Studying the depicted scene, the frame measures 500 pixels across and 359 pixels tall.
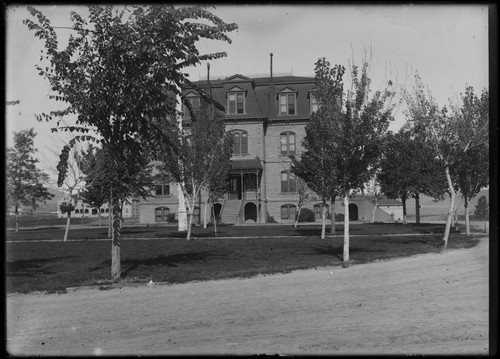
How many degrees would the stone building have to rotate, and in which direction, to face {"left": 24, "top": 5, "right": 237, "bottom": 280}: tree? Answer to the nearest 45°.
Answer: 0° — it already faces it

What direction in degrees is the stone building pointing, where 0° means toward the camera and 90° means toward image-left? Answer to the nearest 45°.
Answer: approximately 0°

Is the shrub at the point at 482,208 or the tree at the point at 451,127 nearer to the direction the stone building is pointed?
the tree

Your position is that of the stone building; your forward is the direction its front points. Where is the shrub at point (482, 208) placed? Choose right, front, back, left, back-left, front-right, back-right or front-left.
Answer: left

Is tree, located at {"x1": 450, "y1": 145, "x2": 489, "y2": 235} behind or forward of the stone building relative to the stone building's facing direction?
forward

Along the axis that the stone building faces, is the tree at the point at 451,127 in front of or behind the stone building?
in front

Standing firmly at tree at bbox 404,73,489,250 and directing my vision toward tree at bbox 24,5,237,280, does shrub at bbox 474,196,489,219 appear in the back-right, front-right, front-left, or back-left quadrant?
back-right

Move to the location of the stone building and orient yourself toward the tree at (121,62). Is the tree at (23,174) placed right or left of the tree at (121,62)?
right

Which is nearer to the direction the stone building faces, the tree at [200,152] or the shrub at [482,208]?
the tree

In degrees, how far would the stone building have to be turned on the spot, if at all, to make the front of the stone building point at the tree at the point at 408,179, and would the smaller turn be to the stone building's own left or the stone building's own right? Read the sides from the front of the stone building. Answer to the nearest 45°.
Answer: approximately 45° to the stone building's own left

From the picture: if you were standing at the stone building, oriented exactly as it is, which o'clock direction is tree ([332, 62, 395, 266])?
The tree is roughly at 12 o'clock from the stone building.

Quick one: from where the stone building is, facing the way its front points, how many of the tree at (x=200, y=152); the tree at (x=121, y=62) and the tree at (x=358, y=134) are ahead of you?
3

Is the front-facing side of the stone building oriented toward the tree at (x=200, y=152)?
yes
